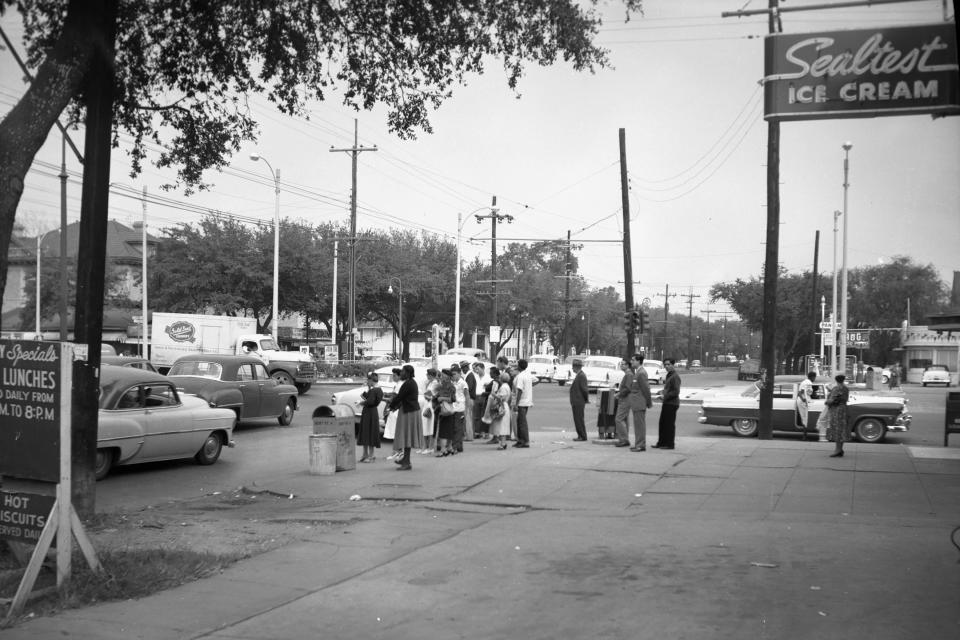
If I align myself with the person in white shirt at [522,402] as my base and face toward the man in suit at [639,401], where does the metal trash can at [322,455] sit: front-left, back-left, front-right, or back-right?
back-right

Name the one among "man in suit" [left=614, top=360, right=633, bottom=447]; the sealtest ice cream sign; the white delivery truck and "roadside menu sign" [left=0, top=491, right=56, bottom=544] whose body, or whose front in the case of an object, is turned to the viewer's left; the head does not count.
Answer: the man in suit

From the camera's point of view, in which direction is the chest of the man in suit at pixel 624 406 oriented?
to the viewer's left

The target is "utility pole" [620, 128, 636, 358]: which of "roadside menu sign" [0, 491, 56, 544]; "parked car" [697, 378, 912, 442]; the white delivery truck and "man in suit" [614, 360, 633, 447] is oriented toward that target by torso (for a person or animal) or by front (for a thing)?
the white delivery truck

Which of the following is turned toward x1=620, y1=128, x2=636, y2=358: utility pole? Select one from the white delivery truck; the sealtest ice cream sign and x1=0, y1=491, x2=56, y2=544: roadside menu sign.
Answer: the white delivery truck

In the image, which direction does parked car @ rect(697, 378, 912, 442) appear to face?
to the viewer's right

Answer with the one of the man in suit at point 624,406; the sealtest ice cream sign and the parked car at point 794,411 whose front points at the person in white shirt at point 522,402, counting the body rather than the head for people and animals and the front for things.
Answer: the man in suit

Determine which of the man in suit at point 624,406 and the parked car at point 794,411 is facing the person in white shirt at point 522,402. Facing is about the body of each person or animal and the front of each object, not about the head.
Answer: the man in suit

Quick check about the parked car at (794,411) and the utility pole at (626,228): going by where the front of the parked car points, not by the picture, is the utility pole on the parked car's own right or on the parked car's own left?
on the parked car's own left

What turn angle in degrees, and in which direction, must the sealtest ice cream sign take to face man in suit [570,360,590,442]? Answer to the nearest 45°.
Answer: approximately 135° to its right

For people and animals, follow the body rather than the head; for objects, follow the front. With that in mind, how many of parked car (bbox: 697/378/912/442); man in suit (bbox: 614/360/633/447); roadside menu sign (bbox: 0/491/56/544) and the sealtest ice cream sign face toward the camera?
2
